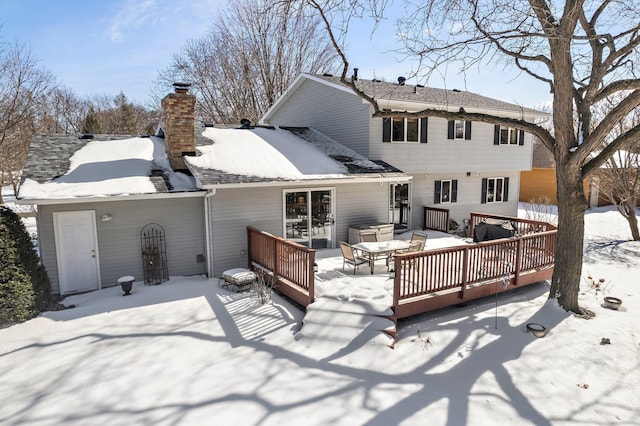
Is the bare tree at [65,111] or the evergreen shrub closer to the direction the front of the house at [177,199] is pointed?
the bare tree

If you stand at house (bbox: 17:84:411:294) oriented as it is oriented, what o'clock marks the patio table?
The patio table is roughly at 4 o'clock from the house.

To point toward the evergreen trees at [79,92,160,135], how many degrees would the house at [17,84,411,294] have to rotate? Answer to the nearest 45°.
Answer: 0° — it already faces it

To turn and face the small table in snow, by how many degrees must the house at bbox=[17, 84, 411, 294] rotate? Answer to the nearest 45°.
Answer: approximately 135° to its right

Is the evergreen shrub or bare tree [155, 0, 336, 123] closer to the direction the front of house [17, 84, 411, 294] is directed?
the bare tree

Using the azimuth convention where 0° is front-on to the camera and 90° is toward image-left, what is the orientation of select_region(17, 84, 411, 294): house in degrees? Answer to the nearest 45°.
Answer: approximately 180°

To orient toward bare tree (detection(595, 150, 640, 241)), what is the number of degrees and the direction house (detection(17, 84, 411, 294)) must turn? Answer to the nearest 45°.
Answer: approximately 90° to its right

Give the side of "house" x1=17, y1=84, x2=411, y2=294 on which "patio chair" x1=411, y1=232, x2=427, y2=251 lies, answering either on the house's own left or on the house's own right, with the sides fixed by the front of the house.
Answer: on the house's own right

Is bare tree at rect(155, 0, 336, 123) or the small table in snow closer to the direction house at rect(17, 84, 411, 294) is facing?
the bare tree

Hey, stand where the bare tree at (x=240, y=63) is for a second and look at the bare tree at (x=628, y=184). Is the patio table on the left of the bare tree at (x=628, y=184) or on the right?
right

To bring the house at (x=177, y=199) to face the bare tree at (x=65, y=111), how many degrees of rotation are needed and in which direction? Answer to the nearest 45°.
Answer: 0° — it already faces it
